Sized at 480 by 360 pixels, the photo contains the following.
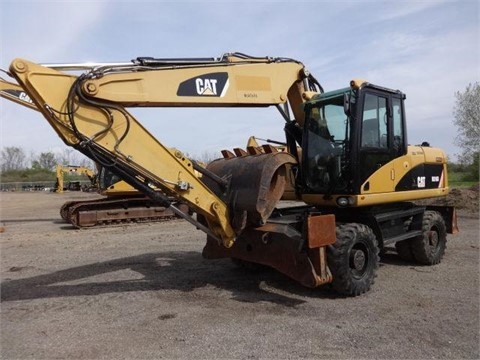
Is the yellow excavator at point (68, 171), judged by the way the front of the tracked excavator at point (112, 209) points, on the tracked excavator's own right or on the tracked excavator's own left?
on the tracked excavator's own right

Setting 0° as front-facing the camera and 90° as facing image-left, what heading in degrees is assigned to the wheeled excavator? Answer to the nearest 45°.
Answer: approximately 45°

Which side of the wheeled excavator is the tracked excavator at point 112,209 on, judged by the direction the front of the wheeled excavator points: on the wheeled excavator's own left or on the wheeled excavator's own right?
on the wheeled excavator's own right

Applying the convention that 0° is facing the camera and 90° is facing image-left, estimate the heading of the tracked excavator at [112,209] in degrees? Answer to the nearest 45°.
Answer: approximately 45°

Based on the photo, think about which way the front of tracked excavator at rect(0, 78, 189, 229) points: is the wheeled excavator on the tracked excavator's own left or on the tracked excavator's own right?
on the tracked excavator's own left
